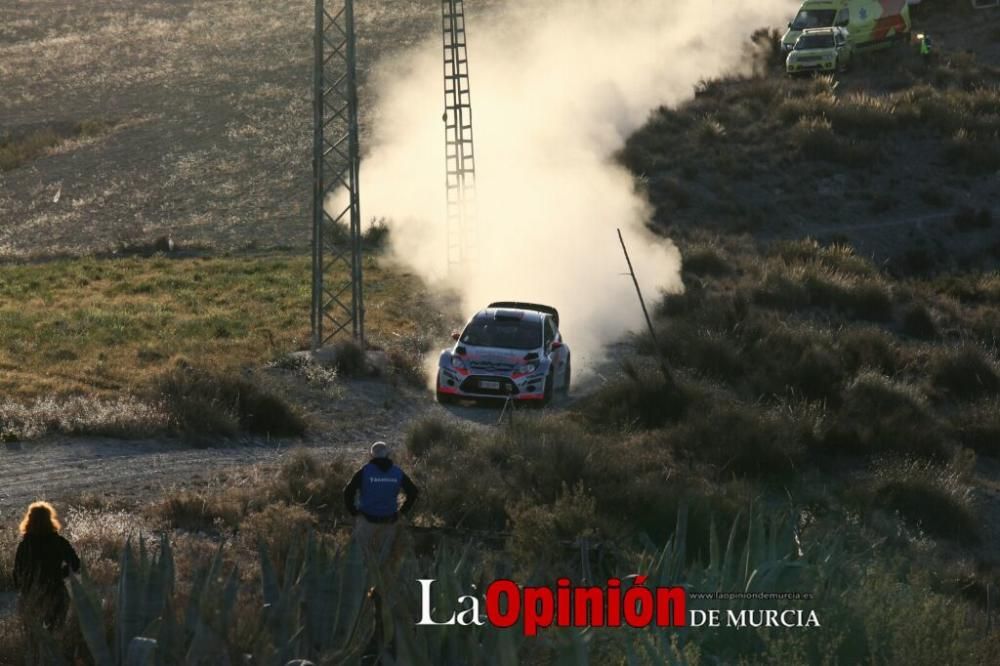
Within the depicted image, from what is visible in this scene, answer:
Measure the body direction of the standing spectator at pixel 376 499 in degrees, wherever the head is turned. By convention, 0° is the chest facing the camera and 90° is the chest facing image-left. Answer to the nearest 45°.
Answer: approximately 180°

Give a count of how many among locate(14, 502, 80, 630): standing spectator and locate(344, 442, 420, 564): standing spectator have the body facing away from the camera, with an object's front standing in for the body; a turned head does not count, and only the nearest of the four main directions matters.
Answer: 2

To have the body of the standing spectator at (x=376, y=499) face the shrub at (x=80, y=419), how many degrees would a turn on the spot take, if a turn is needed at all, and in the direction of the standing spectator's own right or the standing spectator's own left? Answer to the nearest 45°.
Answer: approximately 45° to the standing spectator's own left

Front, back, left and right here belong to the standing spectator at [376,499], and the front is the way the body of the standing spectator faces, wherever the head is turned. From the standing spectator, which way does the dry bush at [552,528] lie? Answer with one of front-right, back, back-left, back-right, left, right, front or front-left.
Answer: front-right

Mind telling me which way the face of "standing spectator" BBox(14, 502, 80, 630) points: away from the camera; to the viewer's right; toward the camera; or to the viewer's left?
away from the camera

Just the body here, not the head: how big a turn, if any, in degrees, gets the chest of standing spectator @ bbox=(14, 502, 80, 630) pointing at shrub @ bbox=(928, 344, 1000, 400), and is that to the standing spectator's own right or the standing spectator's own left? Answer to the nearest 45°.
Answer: approximately 45° to the standing spectator's own right

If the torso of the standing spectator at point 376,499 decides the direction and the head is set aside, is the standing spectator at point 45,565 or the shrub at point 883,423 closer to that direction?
the shrub

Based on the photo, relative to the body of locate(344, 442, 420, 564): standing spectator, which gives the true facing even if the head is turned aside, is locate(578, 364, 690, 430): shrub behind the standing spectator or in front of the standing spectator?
in front

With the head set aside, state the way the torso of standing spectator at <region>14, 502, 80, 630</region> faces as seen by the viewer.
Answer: away from the camera
